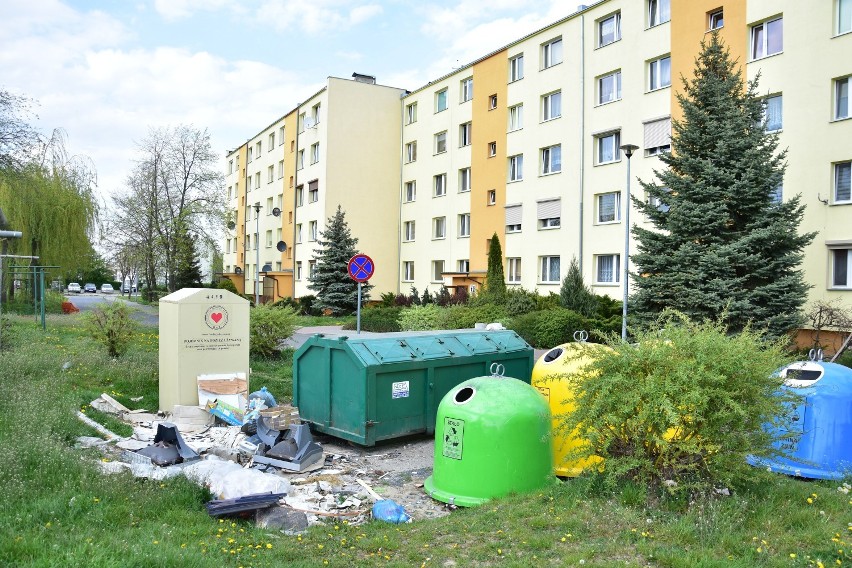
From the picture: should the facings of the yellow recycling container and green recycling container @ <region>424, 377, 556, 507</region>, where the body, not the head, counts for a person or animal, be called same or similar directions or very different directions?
same or similar directions

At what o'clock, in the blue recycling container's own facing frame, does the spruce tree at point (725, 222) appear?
The spruce tree is roughly at 4 o'clock from the blue recycling container.

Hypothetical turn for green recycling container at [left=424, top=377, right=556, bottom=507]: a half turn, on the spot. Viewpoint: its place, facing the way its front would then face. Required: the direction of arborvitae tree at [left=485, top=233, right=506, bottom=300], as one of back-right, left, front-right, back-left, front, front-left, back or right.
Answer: front-left

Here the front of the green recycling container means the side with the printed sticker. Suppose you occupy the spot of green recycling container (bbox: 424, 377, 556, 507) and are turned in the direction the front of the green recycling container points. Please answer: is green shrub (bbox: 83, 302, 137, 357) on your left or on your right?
on your right

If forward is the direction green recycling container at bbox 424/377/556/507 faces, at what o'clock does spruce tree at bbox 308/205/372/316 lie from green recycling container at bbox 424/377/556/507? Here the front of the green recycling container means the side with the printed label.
The spruce tree is roughly at 4 o'clock from the green recycling container.

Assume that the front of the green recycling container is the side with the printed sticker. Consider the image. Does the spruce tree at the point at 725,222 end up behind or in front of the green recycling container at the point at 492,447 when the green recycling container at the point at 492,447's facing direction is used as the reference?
behind

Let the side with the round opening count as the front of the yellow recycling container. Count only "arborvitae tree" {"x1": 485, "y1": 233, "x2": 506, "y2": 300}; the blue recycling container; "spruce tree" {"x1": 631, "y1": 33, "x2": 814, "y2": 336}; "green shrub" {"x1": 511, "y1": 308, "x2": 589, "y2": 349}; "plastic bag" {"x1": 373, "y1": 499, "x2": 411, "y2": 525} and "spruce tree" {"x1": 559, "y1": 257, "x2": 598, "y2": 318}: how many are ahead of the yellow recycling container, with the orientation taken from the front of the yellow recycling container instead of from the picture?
1

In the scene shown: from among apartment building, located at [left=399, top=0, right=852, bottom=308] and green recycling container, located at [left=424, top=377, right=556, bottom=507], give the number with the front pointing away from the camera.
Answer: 0

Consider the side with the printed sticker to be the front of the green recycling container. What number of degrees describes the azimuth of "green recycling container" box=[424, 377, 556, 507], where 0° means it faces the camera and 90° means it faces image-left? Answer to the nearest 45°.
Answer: approximately 45°

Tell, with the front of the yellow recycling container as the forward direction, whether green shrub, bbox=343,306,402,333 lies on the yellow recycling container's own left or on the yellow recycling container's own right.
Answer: on the yellow recycling container's own right

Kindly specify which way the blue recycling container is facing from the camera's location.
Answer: facing the viewer and to the left of the viewer

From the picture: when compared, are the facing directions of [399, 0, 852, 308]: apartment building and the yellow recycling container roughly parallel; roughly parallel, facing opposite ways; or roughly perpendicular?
roughly parallel

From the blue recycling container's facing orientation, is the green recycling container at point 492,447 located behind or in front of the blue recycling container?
in front

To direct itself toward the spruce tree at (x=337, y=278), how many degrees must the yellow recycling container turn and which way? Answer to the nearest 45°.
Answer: approximately 90° to its right
